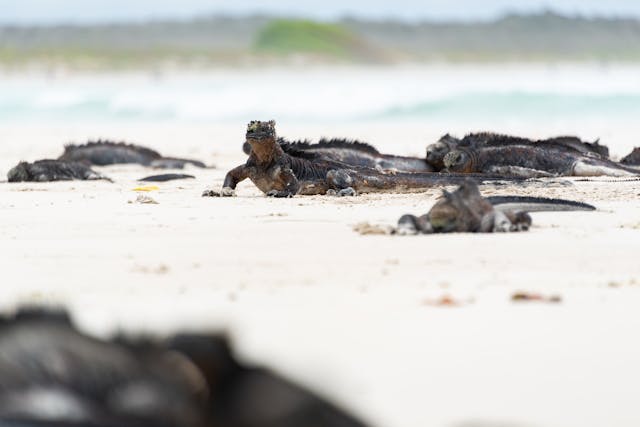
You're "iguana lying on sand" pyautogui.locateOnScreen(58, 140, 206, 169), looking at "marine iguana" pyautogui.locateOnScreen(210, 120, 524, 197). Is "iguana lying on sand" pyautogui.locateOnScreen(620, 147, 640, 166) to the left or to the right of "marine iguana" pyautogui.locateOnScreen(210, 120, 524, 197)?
left

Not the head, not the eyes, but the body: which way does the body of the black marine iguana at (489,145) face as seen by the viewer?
to the viewer's left

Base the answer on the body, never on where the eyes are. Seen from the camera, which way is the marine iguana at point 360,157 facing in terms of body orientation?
to the viewer's left

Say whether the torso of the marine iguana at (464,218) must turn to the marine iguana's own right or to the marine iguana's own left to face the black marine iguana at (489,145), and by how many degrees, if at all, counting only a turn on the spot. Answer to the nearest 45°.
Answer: approximately 135° to the marine iguana's own right

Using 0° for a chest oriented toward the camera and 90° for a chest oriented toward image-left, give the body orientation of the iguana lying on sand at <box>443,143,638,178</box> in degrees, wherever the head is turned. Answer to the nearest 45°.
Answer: approximately 90°

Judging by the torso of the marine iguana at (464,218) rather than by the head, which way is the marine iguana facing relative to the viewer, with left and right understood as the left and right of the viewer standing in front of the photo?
facing the viewer and to the left of the viewer

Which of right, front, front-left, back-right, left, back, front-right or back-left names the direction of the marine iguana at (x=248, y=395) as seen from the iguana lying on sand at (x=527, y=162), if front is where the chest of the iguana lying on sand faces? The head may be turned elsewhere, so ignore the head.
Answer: left

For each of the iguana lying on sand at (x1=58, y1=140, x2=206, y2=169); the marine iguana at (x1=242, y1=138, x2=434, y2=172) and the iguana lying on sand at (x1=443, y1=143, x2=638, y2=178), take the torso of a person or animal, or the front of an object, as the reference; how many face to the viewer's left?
3

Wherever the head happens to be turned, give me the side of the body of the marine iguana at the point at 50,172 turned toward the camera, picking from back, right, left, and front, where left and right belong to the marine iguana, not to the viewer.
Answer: left

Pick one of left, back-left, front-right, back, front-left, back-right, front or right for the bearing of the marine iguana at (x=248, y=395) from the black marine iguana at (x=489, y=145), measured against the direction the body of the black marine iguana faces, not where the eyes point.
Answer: left

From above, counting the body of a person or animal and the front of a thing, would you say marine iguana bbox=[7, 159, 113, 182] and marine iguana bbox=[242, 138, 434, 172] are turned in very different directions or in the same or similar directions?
same or similar directions

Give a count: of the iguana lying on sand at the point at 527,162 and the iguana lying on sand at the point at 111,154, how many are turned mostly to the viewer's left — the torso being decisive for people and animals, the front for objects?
2

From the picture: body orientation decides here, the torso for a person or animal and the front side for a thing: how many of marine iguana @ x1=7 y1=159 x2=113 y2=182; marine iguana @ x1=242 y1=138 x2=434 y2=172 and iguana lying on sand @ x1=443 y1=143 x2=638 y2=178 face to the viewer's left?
3

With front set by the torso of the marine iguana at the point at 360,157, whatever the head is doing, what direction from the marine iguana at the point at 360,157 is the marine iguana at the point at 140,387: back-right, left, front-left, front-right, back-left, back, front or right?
left
